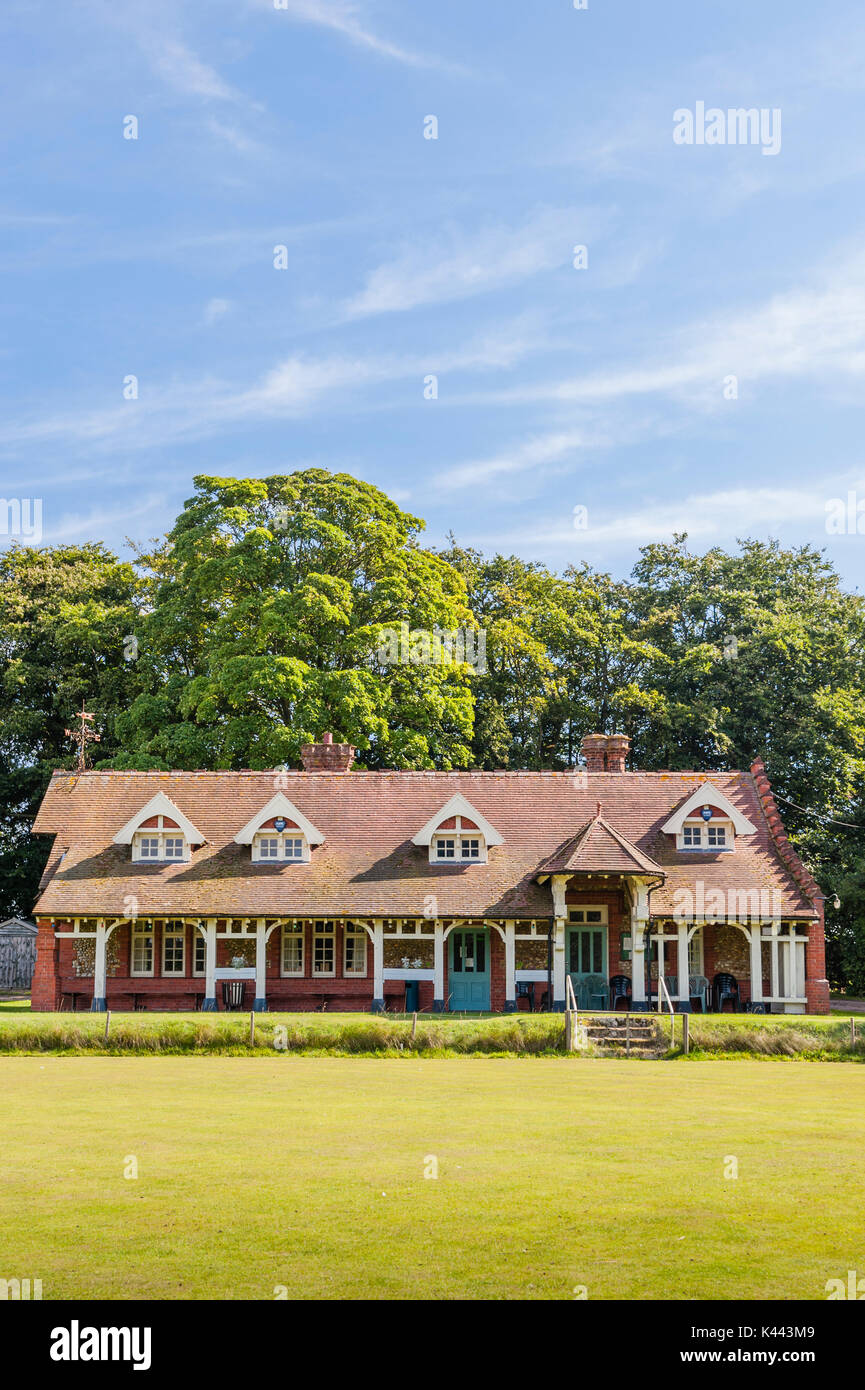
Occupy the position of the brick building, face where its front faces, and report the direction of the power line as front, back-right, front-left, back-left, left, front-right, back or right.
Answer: back-left

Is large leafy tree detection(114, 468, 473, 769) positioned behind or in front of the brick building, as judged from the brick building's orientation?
behind

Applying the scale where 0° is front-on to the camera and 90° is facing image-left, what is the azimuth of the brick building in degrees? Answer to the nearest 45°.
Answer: approximately 0°

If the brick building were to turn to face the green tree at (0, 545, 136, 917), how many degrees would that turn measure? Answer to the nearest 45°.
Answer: approximately 135° to its right

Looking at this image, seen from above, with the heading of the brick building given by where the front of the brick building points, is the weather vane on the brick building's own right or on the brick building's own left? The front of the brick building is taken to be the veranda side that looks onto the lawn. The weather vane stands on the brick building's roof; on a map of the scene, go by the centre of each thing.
on the brick building's own right
